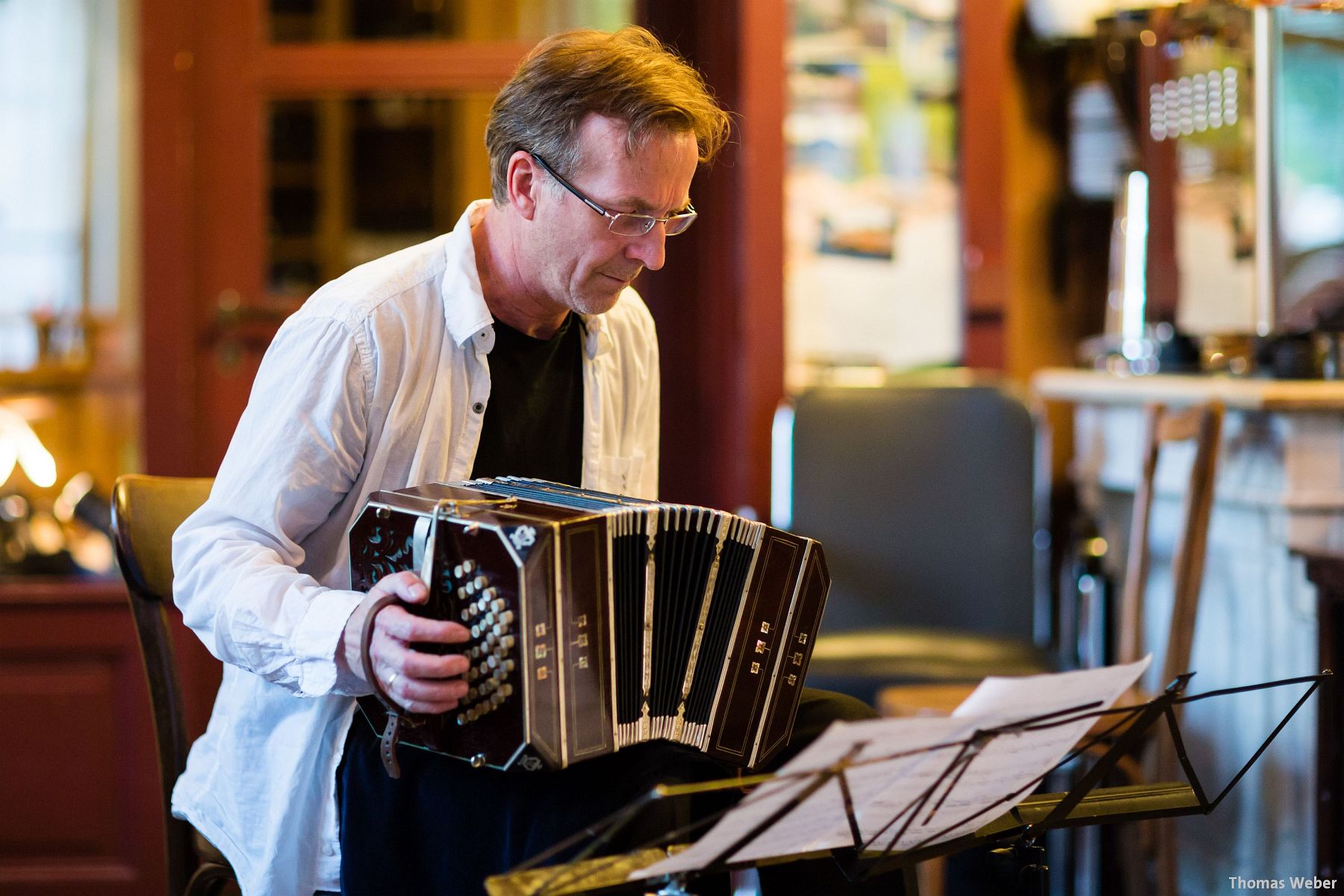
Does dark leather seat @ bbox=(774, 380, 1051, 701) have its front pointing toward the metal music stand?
yes

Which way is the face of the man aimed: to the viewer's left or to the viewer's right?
to the viewer's right

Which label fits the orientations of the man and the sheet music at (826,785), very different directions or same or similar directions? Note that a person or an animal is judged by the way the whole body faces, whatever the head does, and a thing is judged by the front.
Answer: very different directions

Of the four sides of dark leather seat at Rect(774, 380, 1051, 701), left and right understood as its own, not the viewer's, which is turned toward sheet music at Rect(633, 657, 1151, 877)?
front

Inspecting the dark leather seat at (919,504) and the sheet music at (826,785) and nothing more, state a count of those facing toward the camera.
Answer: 1

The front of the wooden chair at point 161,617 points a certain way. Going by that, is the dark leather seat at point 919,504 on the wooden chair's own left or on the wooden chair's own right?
on the wooden chair's own left

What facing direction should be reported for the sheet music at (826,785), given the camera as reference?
facing away from the viewer and to the left of the viewer

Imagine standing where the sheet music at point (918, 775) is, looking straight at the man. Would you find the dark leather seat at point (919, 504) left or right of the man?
right

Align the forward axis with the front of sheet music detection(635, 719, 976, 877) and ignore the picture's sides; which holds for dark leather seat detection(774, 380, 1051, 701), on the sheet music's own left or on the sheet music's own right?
on the sheet music's own right
